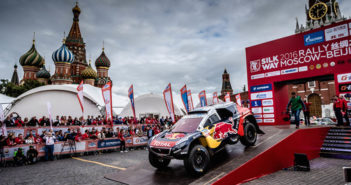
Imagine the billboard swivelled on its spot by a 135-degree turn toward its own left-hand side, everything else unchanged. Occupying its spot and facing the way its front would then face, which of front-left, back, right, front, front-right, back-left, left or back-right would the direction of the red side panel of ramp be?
right

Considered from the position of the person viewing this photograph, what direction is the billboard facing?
facing the viewer and to the left of the viewer

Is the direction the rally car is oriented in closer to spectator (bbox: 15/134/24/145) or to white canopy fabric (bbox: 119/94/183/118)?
the spectator

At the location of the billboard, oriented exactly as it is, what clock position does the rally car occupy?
The rally car is roughly at 11 o'clock from the billboard.

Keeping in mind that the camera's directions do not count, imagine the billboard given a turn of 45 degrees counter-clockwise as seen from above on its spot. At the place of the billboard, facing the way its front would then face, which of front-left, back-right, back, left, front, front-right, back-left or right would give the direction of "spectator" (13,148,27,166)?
front-right

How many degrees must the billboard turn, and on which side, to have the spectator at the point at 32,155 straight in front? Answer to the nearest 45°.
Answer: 0° — it already faces them

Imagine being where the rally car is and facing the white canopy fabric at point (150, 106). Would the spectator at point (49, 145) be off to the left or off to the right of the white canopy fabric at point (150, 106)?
left

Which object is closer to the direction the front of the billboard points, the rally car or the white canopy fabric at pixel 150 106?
the rally car

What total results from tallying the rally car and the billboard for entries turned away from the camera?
0

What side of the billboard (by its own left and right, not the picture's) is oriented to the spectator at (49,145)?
front
